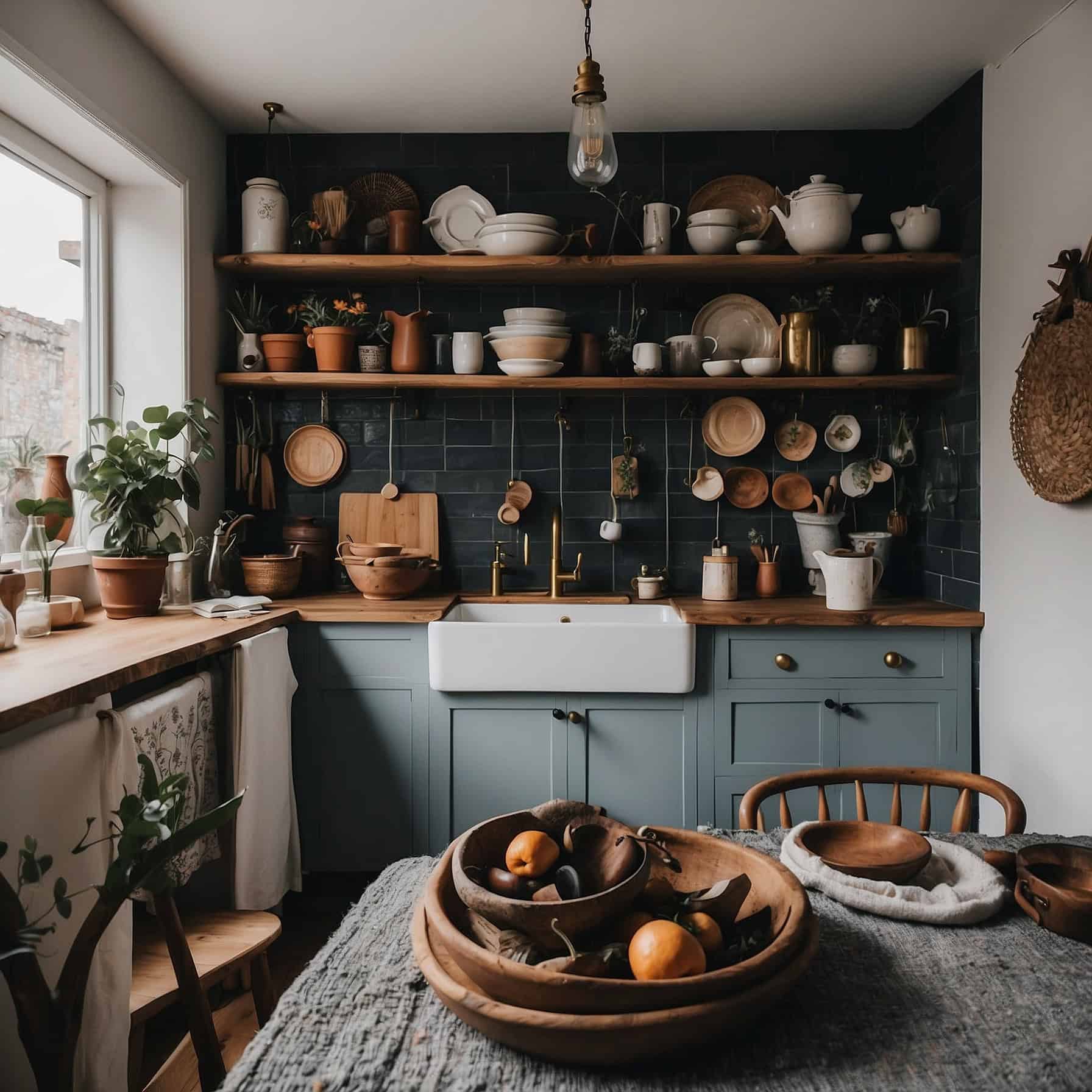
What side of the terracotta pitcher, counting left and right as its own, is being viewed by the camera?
left

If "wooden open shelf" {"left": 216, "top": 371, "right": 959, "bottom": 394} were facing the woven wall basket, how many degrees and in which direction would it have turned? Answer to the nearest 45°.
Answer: approximately 45° to its left

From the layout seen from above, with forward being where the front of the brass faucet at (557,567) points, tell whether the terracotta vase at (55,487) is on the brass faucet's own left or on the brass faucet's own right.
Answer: on the brass faucet's own right

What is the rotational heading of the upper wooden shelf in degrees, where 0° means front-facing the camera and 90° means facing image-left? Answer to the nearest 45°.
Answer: approximately 0°

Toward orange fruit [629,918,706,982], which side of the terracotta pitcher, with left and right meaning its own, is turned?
left

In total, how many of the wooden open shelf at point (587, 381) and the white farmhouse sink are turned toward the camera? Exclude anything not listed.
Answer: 2
